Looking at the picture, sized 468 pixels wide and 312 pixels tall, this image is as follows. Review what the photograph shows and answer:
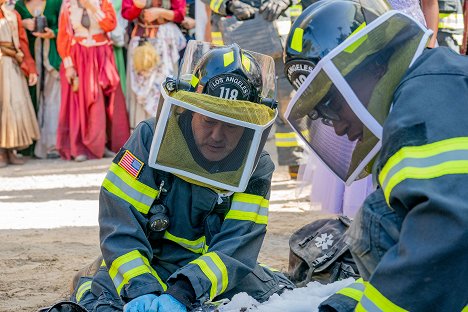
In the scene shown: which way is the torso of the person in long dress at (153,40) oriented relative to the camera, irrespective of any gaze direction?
toward the camera

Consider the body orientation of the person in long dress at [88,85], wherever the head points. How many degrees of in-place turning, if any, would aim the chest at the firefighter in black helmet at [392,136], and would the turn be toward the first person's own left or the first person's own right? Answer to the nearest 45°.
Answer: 0° — they already face them

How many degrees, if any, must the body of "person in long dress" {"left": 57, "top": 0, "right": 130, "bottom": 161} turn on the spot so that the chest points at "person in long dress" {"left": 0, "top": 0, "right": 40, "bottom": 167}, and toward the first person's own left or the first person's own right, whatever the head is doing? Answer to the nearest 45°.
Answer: approximately 90° to the first person's own right

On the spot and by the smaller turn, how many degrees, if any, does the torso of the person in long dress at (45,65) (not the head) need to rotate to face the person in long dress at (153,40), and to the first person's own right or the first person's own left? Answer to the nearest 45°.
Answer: approximately 90° to the first person's own left

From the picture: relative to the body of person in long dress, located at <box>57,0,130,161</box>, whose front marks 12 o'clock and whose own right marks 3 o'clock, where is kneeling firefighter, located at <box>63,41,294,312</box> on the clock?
The kneeling firefighter is roughly at 12 o'clock from the person in long dress.

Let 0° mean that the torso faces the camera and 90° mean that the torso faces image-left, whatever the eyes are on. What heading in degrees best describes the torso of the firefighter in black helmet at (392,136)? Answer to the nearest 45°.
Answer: approximately 90°

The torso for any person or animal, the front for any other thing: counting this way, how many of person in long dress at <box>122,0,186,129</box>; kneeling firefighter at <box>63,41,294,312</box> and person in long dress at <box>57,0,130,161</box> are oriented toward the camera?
3

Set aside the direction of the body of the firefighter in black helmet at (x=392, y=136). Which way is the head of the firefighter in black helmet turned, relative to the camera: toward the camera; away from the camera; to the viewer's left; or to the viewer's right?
to the viewer's left

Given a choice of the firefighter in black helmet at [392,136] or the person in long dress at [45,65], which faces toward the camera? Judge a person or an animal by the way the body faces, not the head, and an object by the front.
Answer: the person in long dress

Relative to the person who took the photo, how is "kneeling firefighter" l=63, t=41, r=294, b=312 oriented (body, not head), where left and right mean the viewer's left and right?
facing the viewer

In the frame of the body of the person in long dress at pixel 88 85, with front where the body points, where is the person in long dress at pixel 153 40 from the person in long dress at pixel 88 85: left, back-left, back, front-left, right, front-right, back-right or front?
left

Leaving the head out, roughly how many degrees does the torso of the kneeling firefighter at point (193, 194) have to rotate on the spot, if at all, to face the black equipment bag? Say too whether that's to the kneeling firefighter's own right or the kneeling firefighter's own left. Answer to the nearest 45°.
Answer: approximately 135° to the kneeling firefighter's own left

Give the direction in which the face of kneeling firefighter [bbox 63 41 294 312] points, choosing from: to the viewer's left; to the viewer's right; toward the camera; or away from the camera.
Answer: toward the camera

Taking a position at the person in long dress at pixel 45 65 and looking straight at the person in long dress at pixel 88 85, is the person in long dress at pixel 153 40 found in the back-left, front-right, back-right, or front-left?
front-left

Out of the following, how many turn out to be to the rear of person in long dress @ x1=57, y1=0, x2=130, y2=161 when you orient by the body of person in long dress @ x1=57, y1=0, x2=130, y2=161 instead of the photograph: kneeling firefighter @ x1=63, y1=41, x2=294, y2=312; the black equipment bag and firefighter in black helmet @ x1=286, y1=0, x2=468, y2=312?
0

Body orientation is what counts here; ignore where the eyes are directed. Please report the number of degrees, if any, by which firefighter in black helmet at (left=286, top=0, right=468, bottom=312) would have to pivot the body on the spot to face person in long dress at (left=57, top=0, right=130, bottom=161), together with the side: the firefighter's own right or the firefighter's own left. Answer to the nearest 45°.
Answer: approximately 45° to the firefighter's own right

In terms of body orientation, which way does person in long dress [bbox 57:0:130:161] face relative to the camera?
toward the camera

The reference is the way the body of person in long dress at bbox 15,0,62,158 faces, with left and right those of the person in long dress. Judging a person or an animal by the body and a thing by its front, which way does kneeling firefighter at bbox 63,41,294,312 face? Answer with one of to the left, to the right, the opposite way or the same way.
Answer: the same way
